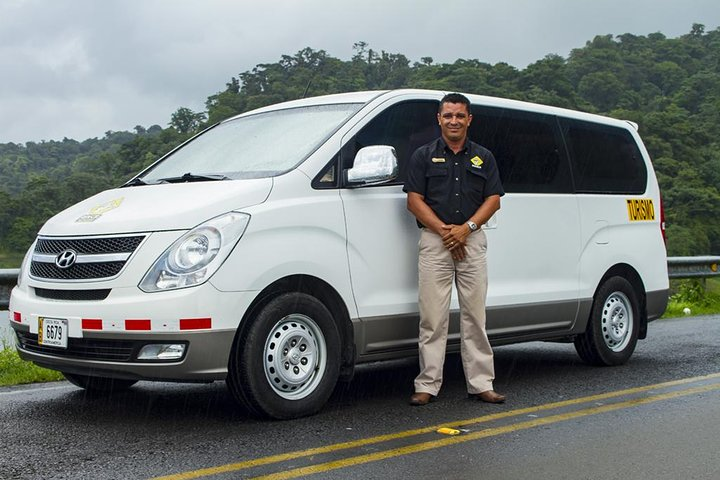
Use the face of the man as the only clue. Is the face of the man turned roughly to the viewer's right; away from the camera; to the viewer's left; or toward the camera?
toward the camera

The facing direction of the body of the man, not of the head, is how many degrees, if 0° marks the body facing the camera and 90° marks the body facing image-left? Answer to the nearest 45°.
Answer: approximately 0°

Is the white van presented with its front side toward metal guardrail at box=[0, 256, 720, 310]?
no

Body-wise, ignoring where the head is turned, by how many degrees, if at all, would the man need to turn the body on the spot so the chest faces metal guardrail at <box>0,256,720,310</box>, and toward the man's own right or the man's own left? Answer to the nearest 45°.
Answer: approximately 135° to the man's own left

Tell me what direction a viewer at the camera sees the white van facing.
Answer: facing the viewer and to the left of the viewer
